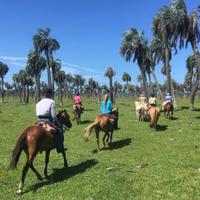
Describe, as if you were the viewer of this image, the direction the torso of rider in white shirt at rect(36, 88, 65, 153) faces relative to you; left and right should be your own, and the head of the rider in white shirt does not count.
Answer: facing away from the viewer and to the right of the viewer

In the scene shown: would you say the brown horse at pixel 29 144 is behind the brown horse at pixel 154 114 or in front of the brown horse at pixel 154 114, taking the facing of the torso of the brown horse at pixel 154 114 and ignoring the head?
behind

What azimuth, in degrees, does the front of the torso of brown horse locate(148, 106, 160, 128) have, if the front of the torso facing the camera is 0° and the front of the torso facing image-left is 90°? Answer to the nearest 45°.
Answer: approximately 180°

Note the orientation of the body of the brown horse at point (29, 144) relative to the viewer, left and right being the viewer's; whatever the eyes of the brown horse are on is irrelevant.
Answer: facing away from the viewer and to the right of the viewer
